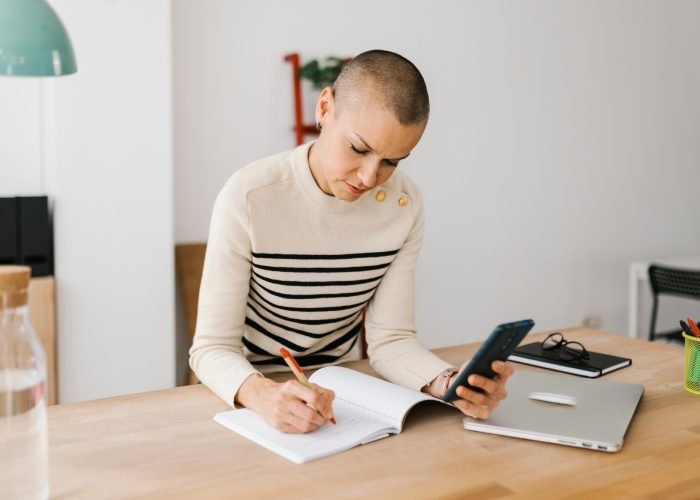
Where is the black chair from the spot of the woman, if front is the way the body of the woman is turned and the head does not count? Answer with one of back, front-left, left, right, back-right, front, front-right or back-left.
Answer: left

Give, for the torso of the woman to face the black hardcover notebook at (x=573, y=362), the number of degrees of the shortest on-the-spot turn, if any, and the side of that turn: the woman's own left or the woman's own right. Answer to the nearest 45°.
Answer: approximately 45° to the woman's own left

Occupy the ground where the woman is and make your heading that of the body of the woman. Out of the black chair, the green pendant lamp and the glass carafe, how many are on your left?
1

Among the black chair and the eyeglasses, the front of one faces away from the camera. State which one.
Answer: the black chair

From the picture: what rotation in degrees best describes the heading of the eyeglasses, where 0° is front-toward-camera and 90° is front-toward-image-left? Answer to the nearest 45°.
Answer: approximately 45°

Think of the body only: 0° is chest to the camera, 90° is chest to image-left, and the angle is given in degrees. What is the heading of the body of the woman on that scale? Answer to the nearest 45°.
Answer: approximately 315°
